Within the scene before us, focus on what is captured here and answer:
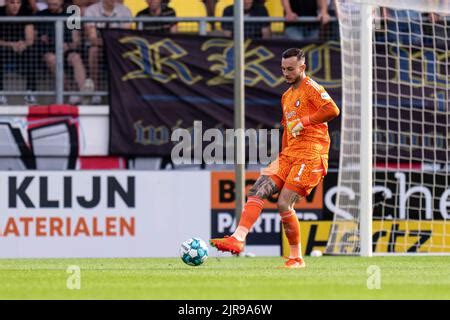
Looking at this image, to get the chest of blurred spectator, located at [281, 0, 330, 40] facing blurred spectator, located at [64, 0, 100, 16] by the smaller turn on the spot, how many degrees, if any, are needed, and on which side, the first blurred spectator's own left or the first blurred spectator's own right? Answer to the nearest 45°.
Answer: approximately 90° to the first blurred spectator's own right

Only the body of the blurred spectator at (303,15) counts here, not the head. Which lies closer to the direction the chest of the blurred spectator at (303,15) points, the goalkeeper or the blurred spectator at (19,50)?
the goalkeeper

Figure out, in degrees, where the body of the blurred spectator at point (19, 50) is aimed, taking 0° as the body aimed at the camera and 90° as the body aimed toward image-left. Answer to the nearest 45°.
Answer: approximately 0°

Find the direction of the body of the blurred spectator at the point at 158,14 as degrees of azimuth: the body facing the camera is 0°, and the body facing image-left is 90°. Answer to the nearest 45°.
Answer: approximately 0°

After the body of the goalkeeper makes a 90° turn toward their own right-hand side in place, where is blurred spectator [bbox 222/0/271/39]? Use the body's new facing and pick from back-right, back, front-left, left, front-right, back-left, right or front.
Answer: front-right

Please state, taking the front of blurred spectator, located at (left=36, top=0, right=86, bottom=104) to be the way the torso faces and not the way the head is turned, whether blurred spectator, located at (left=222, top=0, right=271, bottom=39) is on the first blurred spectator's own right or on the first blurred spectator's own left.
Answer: on the first blurred spectator's own left
